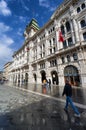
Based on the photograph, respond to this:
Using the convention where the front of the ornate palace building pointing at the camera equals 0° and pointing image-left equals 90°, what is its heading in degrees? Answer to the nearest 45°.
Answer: approximately 45°
